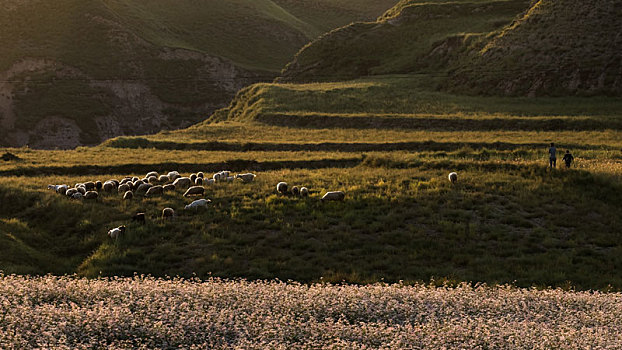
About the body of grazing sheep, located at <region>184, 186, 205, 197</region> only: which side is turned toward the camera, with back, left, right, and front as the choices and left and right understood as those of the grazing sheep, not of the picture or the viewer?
left

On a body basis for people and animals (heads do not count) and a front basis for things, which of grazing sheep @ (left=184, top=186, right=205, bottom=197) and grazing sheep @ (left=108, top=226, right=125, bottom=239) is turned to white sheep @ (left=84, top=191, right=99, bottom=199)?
grazing sheep @ (left=184, top=186, right=205, bottom=197)

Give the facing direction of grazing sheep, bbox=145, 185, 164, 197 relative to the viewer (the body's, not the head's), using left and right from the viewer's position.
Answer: facing to the left of the viewer

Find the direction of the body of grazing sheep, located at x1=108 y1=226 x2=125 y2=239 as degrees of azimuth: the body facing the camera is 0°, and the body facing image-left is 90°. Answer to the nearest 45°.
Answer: approximately 45°

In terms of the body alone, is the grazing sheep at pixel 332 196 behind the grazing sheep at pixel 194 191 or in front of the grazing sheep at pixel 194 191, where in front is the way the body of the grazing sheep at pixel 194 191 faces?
behind

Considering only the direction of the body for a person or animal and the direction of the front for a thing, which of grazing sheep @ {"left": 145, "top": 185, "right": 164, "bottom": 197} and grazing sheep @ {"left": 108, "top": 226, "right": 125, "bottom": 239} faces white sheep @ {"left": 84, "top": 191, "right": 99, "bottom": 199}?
grazing sheep @ {"left": 145, "top": 185, "right": 164, "bottom": 197}

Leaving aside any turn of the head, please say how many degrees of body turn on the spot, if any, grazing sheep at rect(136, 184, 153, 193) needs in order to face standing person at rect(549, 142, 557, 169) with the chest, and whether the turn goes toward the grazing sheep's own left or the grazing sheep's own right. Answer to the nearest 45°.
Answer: approximately 180°

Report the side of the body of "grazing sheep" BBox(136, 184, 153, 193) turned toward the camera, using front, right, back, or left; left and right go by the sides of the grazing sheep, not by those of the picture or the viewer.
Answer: left

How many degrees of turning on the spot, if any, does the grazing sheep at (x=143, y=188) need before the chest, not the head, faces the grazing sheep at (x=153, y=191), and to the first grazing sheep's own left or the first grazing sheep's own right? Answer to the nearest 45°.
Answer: approximately 135° to the first grazing sheep's own left
